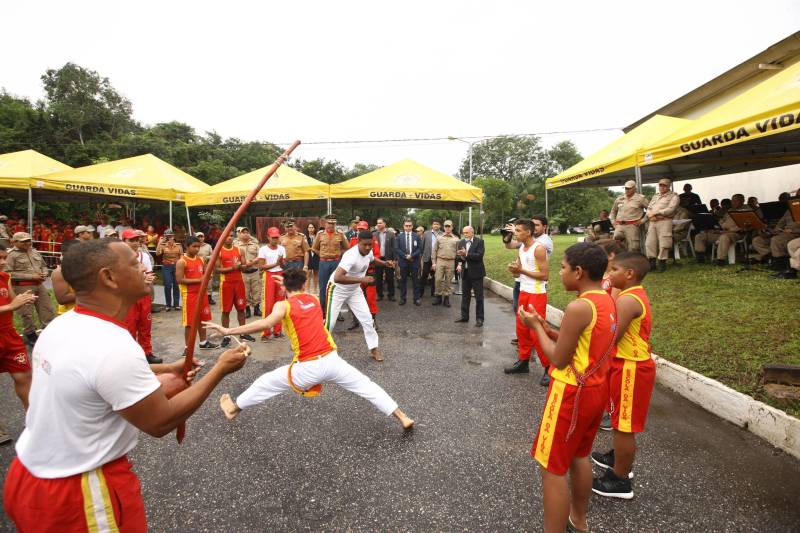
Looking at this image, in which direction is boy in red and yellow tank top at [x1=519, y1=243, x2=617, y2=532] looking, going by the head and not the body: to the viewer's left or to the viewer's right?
to the viewer's left

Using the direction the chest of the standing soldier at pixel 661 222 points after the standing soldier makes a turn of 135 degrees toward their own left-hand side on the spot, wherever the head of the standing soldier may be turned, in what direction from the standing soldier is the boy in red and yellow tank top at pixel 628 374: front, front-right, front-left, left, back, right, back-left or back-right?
right

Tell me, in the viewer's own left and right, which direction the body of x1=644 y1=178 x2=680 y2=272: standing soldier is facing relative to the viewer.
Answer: facing the viewer and to the left of the viewer

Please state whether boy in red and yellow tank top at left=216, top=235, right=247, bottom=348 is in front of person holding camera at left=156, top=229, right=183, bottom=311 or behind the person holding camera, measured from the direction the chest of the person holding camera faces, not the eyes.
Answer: in front

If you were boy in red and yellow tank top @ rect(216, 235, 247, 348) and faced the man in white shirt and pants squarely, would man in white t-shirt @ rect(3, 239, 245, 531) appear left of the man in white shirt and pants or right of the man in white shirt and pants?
right

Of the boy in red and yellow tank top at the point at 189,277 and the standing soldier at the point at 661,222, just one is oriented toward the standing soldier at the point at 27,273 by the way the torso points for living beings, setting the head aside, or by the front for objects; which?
the standing soldier at the point at 661,222

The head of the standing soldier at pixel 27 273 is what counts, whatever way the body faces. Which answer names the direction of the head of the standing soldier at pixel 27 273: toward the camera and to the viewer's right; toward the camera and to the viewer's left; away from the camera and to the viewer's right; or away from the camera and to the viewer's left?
toward the camera and to the viewer's right

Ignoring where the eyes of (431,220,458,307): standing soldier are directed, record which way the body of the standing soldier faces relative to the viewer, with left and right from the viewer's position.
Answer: facing the viewer

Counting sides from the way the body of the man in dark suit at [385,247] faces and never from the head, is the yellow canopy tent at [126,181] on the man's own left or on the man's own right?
on the man's own right

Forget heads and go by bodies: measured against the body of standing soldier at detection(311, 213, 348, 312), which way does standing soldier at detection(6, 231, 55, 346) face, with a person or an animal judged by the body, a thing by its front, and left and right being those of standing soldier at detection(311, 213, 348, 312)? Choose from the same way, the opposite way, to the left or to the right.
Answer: to the left

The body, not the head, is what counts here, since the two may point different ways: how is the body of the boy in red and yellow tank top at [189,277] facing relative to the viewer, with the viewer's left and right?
facing the viewer and to the right of the viewer

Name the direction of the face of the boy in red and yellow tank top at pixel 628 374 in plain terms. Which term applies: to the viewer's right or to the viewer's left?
to the viewer's left
